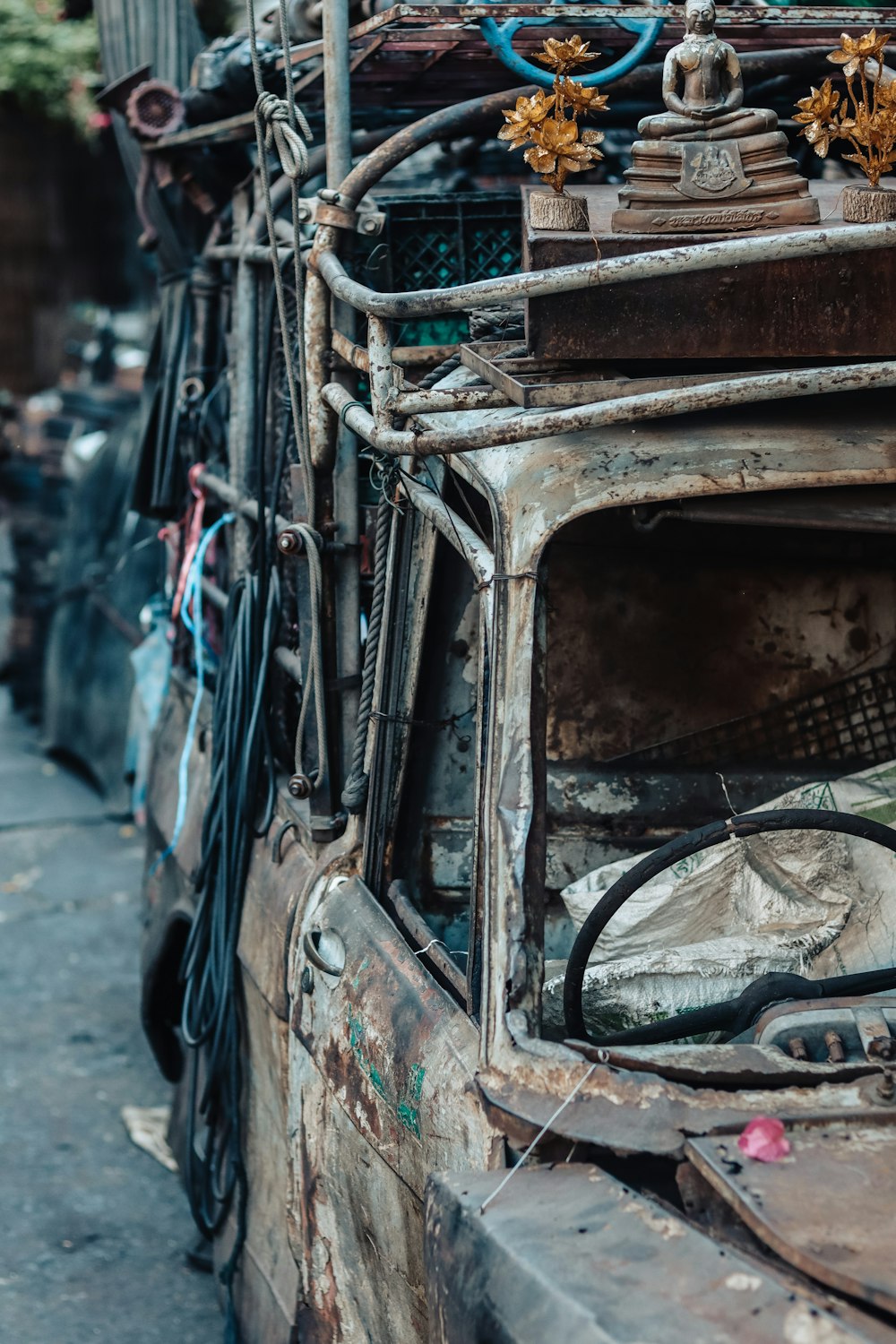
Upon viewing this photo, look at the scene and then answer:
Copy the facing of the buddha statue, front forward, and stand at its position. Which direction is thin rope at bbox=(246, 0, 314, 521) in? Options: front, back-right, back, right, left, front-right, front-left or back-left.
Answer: back-right

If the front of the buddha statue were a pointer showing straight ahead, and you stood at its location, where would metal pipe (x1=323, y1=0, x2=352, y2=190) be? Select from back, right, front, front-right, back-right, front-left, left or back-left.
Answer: back-right

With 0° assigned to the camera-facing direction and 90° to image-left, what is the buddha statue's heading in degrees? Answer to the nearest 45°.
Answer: approximately 0°

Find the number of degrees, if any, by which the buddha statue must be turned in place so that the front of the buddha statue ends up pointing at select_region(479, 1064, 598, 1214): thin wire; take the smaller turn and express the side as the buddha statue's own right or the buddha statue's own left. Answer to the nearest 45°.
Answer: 0° — it already faces it

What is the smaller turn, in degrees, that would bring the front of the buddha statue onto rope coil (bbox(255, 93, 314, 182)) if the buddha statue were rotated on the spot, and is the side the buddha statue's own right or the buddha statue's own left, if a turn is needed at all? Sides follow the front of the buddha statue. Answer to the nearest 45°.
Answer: approximately 135° to the buddha statue's own right
